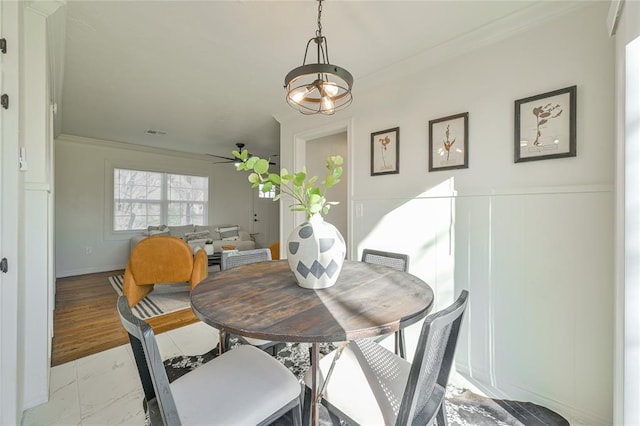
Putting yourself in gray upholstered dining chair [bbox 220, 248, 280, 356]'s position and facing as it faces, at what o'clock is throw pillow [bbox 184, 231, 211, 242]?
The throw pillow is roughly at 7 o'clock from the gray upholstered dining chair.

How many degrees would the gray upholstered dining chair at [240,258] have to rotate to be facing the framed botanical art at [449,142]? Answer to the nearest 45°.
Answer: approximately 45° to its left

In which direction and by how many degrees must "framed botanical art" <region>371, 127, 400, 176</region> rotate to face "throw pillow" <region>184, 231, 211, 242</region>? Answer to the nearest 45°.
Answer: approximately 90° to its right

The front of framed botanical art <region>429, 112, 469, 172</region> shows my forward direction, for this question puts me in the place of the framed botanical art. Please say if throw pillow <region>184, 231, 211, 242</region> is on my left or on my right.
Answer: on my right

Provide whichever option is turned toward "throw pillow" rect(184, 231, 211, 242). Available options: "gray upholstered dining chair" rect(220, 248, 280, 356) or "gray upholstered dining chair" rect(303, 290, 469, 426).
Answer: "gray upholstered dining chair" rect(303, 290, 469, 426)

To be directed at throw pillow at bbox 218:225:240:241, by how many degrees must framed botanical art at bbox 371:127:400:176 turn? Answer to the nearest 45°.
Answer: approximately 90° to its right

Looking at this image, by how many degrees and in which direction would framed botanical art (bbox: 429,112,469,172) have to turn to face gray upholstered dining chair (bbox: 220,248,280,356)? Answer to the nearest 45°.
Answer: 0° — it already faces it

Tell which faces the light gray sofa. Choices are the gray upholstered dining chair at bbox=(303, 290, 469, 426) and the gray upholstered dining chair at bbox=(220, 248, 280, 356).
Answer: the gray upholstered dining chair at bbox=(303, 290, 469, 426)

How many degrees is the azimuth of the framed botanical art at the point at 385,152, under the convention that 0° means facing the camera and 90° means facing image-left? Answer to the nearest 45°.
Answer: approximately 45°

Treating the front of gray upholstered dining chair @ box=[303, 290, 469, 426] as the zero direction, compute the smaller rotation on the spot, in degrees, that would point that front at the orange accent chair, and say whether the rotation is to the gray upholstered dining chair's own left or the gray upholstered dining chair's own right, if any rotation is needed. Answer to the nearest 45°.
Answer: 0° — it already faces it
